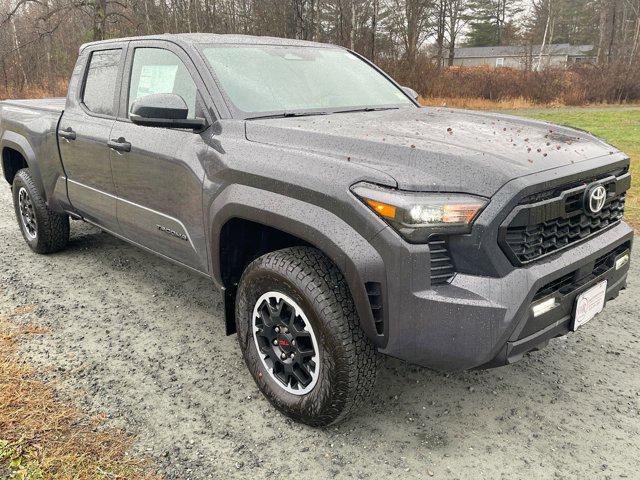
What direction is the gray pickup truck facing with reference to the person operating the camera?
facing the viewer and to the right of the viewer
